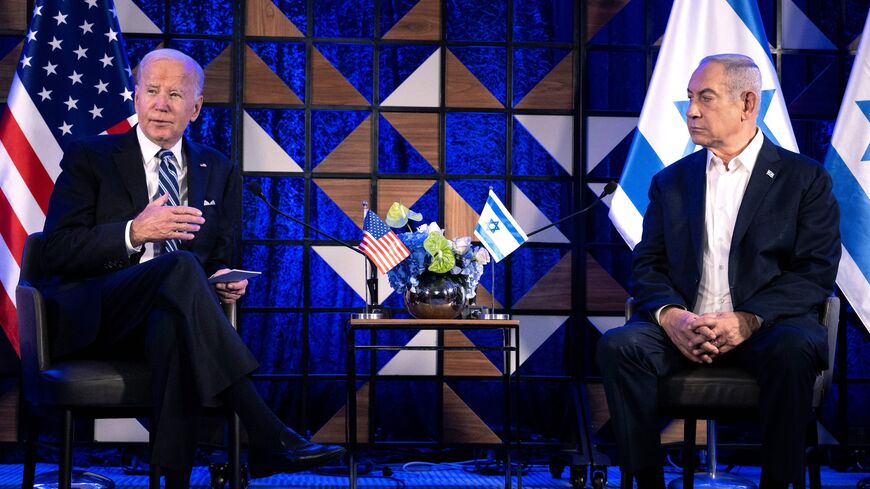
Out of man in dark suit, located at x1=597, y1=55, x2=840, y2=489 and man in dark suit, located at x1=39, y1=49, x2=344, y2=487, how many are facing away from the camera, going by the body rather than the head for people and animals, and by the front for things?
0

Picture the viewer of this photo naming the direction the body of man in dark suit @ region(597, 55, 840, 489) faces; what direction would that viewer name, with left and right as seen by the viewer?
facing the viewer and to the left of the viewer

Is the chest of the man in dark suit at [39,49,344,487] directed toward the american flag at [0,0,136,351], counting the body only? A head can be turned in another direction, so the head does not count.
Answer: no

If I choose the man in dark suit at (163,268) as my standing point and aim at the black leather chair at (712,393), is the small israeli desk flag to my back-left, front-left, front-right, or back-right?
front-left

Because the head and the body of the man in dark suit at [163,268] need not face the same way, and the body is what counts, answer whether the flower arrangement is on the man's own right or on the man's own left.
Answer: on the man's own left

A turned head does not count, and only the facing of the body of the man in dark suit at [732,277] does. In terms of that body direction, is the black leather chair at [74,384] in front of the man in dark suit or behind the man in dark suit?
in front

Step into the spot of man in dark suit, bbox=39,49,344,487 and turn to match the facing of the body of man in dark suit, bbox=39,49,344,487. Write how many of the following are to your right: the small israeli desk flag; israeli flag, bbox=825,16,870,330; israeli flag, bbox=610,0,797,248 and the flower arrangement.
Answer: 0

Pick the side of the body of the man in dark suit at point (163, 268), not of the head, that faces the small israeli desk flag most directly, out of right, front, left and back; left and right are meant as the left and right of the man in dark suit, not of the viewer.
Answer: left

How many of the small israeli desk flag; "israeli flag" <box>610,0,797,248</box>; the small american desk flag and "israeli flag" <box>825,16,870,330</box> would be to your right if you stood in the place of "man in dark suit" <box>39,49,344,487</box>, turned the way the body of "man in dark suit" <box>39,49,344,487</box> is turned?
0

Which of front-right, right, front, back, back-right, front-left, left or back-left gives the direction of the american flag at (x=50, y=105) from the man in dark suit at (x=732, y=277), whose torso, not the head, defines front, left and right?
front-right

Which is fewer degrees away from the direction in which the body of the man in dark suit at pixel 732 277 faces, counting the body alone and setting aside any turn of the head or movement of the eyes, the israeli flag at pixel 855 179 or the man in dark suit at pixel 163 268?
the man in dark suit

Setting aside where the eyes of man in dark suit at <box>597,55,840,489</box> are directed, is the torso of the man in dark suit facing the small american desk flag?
no

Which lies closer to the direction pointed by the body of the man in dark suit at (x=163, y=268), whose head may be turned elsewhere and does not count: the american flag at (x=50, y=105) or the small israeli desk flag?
the small israeli desk flag

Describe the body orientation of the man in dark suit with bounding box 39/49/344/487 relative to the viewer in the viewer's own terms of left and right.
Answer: facing the viewer and to the right of the viewer

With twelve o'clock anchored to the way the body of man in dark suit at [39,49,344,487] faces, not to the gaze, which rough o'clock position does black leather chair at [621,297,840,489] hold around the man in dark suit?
The black leather chair is roughly at 11 o'clock from the man in dark suit.

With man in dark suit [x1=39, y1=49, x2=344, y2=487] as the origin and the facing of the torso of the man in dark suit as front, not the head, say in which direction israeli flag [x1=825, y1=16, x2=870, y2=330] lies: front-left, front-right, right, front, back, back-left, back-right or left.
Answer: front-left

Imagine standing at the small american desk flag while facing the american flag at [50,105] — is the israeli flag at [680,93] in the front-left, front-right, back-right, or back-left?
back-right

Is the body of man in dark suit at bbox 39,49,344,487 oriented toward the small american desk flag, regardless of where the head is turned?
no

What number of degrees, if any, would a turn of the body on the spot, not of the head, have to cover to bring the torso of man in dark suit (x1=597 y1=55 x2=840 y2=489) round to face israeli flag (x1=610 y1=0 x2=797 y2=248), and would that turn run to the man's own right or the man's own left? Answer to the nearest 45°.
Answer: approximately 135° to the man's own right
